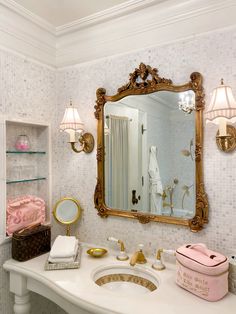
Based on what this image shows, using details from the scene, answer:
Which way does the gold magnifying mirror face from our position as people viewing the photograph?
facing the viewer

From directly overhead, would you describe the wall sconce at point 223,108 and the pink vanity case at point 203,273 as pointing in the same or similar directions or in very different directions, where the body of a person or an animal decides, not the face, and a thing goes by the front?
same or similar directions

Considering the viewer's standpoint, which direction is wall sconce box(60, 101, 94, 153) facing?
facing the viewer and to the left of the viewer

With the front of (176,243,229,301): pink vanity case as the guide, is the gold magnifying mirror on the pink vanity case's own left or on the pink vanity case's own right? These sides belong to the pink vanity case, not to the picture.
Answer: on the pink vanity case's own right

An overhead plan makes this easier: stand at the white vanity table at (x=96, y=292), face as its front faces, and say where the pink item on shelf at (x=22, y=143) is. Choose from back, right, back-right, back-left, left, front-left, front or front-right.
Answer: right

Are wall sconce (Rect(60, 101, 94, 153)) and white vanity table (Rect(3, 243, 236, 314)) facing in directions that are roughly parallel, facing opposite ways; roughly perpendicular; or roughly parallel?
roughly parallel

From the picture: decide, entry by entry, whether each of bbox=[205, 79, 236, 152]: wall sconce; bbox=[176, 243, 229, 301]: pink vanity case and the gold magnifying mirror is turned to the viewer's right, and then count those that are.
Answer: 0

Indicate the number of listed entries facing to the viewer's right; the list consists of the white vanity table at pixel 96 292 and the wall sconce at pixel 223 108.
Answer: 0

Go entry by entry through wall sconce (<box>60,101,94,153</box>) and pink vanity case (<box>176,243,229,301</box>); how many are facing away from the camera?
0
